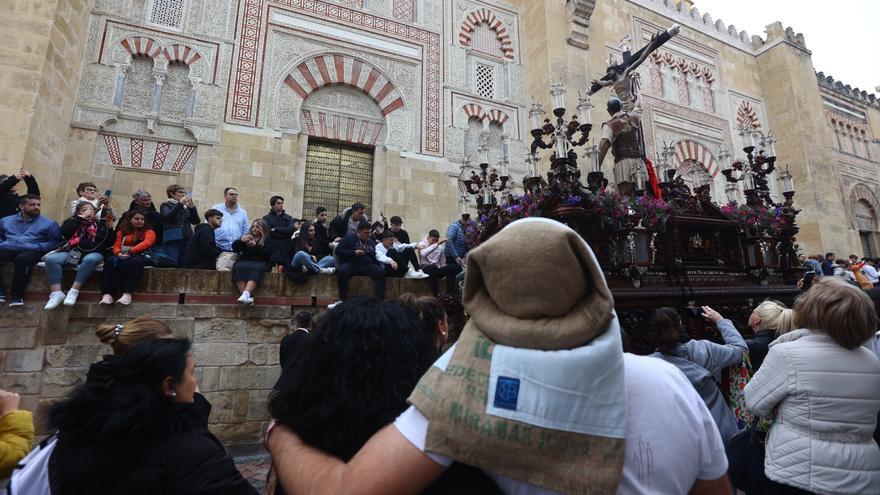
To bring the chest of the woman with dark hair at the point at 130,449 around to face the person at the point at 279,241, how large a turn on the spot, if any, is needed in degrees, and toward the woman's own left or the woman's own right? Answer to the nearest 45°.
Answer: approximately 45° to the woman's own left

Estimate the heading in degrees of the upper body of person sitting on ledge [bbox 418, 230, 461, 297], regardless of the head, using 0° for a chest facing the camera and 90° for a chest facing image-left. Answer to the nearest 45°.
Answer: approximately 315°

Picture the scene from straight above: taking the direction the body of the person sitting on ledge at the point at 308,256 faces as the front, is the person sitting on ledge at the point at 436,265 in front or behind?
in front

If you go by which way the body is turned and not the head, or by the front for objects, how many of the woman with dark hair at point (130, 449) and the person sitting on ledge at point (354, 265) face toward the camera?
1

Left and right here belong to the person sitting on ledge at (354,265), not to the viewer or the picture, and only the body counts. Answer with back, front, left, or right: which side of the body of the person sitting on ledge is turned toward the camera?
front

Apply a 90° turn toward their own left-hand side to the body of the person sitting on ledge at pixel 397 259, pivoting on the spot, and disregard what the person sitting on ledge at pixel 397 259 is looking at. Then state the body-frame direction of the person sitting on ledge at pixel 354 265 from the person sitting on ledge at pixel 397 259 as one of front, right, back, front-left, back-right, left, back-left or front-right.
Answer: back

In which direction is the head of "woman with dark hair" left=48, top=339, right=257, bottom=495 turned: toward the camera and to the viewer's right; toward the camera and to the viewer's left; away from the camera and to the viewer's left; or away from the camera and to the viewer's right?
away from the camera and to the viewer's right

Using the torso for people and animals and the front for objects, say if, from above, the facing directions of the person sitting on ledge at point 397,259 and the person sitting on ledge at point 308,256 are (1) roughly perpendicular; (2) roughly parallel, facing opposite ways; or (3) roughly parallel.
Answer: roughly parallel

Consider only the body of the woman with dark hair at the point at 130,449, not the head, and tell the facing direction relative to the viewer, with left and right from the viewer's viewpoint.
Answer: facing away from the viewer and to the right of the viewer

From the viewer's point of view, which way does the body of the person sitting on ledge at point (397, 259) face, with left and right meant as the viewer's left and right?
facing the viewer and to the right of the viewer

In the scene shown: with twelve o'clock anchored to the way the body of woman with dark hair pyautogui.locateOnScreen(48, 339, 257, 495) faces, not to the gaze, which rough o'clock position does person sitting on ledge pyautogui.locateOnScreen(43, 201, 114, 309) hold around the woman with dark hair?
The person sitting on ledge is roughly at 10 o'clock from the woman with dark hair.

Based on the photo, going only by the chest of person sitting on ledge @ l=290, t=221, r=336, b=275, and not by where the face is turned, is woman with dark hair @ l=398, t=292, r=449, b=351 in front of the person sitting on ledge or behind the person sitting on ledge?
in front

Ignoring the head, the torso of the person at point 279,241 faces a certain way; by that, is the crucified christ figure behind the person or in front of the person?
in front

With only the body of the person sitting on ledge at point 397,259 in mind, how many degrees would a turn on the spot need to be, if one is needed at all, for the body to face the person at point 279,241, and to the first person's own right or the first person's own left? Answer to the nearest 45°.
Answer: approximately 135° to the first person's own right

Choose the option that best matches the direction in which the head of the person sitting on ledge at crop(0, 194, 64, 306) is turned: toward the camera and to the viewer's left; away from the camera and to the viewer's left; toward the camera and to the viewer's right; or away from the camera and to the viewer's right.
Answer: toward the camera and to the viewer's right

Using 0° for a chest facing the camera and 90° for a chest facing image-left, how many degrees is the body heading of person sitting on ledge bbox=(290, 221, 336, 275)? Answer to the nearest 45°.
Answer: approximately 315°

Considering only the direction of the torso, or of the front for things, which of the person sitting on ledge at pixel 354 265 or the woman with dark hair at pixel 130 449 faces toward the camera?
the person sitting on ledge

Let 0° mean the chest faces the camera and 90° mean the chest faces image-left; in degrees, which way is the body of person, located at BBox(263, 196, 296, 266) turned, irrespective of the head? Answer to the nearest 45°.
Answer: approximately 315°
